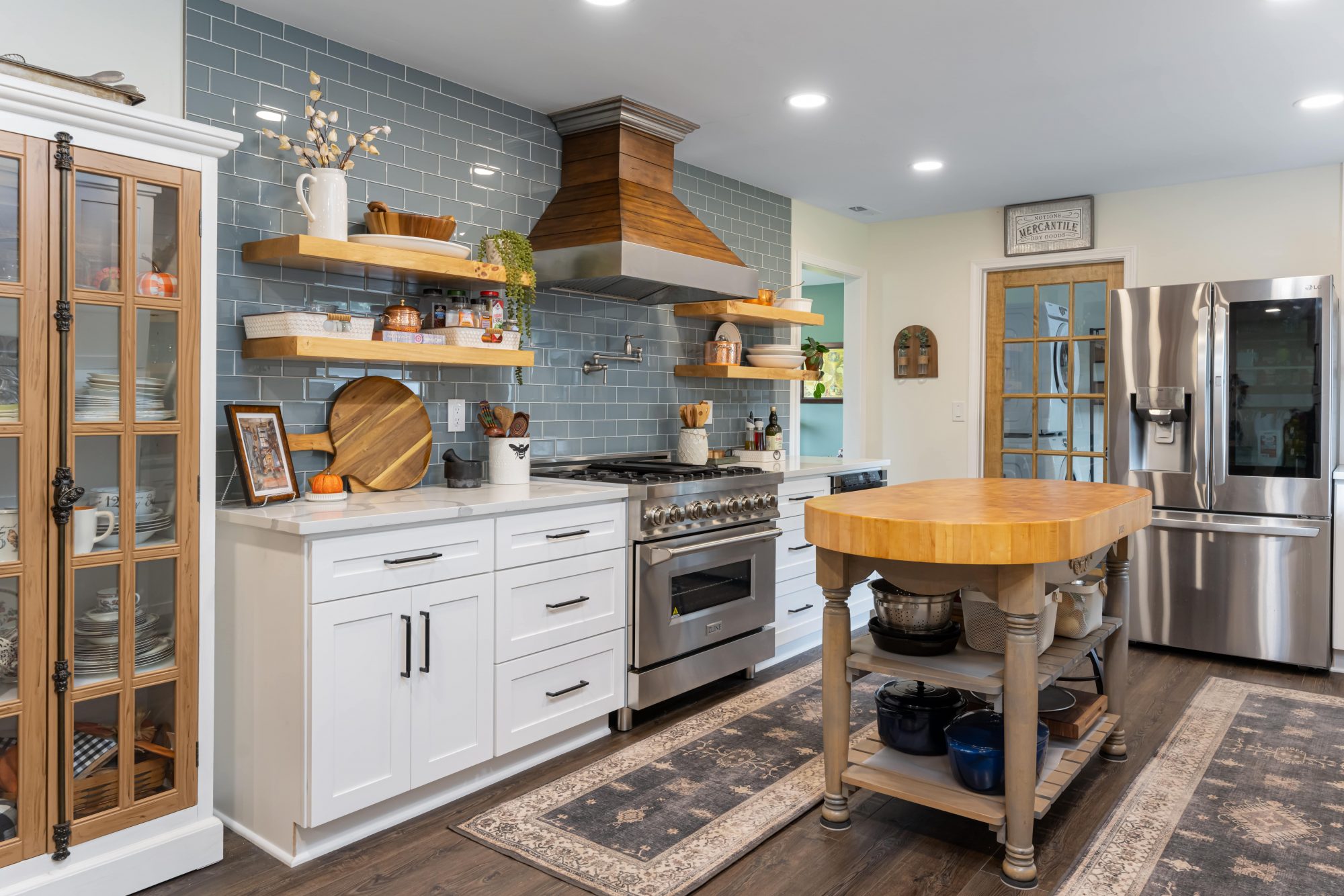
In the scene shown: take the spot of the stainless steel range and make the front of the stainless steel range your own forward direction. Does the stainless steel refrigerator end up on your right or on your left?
on your left

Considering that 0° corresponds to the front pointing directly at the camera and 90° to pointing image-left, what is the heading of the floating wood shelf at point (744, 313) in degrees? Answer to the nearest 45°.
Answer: approximately 315°

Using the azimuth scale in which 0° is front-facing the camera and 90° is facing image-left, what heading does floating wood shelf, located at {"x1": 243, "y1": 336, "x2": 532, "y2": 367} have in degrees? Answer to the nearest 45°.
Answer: approximately 315°

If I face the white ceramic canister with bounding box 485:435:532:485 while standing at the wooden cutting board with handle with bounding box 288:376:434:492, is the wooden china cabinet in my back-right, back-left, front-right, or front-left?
back-right

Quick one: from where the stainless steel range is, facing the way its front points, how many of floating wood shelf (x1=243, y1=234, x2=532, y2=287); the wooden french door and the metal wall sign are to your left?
2

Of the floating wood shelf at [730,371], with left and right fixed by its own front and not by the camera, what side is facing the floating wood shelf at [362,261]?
right

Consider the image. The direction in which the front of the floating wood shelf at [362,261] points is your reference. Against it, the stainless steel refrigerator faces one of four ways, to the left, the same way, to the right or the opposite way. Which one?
to the right

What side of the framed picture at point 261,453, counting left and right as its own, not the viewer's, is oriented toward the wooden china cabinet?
right

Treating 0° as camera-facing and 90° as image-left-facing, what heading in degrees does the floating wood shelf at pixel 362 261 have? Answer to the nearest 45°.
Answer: approximately 315°

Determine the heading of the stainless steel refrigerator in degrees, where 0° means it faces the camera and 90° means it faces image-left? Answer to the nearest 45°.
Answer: approximately 0°
